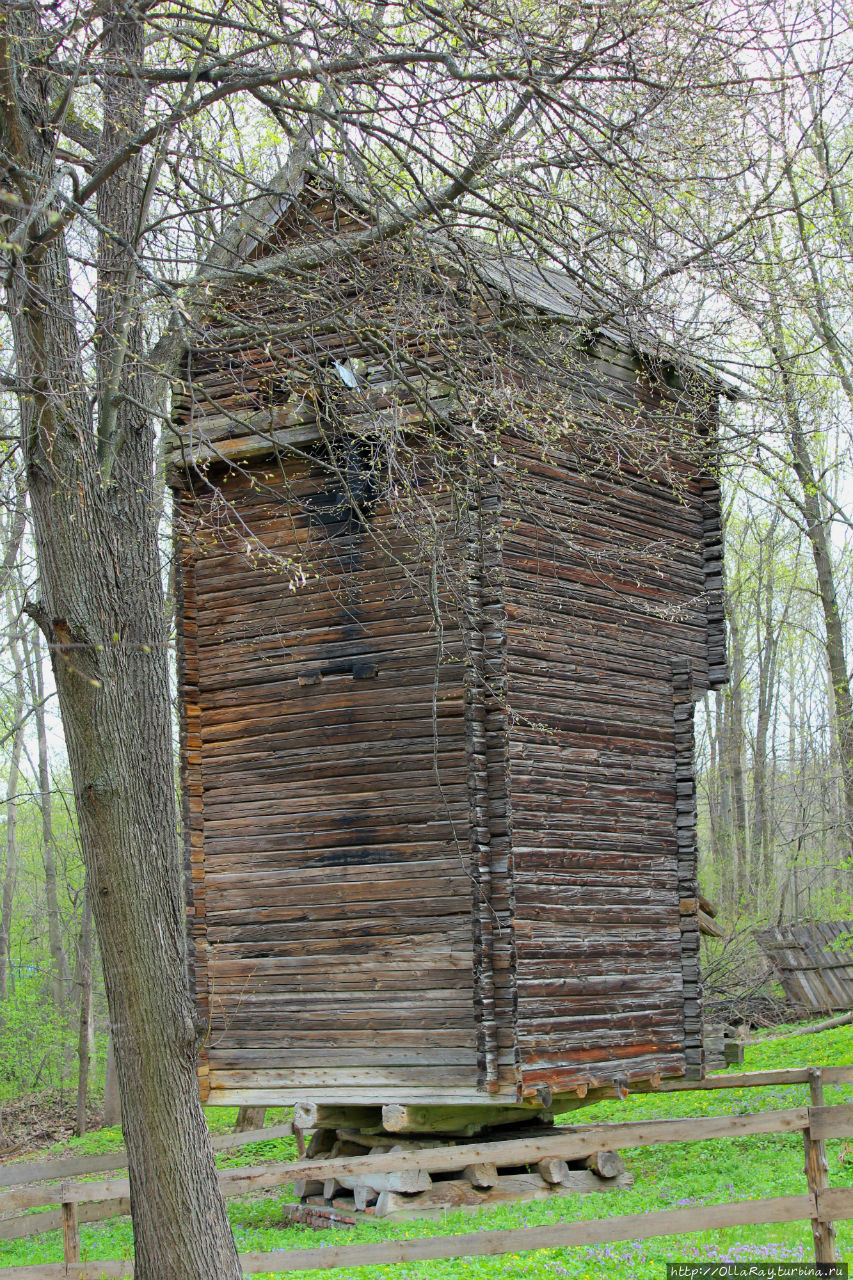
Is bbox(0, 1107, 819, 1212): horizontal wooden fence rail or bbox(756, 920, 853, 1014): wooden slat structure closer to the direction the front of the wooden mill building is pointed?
the horizontal wooden fence rail

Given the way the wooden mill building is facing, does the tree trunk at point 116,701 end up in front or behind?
in front

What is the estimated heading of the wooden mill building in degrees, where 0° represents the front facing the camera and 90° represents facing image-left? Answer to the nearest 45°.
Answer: approximately 45°

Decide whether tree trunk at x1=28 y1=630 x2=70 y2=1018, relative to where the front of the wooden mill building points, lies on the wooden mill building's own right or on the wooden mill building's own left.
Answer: on the wooden mill building's own right

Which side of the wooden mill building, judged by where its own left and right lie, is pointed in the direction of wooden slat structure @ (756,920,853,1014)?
back
